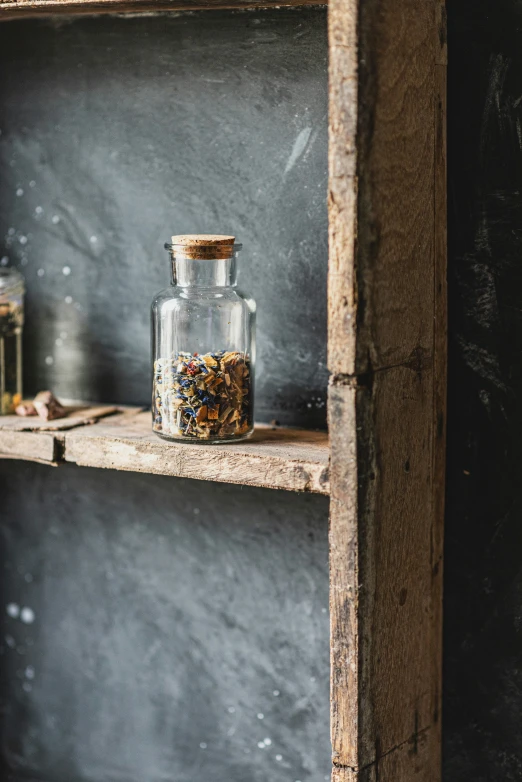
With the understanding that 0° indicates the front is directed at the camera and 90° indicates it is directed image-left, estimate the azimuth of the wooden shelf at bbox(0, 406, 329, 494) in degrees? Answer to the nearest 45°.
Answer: approximately 45°
